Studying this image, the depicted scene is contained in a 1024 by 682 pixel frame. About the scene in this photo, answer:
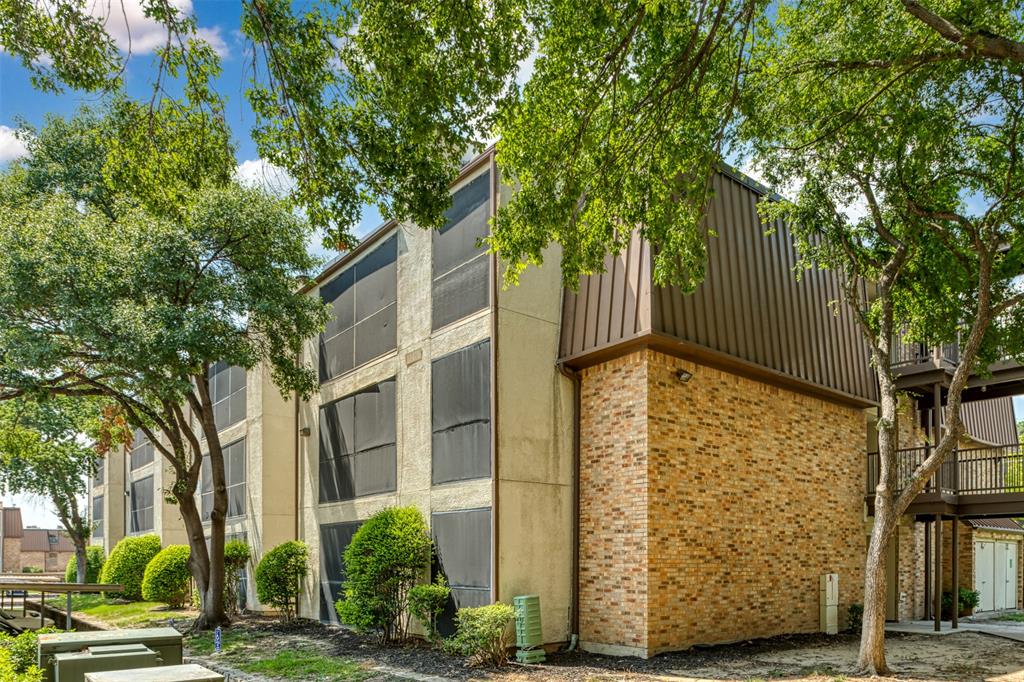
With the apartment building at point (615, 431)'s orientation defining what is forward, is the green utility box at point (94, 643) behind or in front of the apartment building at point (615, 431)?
in front

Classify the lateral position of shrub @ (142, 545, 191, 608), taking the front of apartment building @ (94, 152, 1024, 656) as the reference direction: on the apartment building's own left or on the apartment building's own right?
on the apartment building's own right

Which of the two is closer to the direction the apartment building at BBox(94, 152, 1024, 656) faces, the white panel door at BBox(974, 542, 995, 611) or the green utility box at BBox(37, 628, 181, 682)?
the green utility box

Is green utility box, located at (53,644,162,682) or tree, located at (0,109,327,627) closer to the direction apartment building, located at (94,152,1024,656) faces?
the green utility box

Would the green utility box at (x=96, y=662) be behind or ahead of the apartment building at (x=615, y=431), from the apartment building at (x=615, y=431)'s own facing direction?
ahead

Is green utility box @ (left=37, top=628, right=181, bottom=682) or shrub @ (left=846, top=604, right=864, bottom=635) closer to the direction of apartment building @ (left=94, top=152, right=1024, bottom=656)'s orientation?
the green utility box
